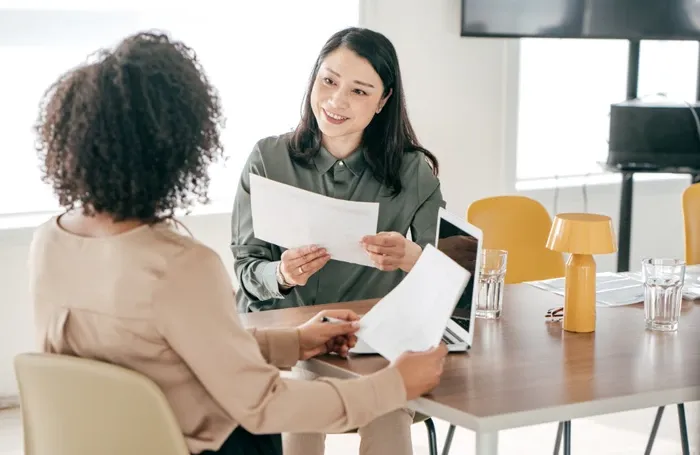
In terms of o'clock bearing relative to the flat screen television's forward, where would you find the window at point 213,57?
The window is roughly at 2 o'clock from the flat screen television.

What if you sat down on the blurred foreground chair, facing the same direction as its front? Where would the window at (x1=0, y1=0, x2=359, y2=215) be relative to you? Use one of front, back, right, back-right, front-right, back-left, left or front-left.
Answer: front-left

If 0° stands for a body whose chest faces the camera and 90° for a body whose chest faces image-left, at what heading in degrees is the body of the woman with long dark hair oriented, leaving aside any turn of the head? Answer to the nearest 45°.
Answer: approximately 0°

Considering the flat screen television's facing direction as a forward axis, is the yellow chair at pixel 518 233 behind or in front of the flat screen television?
in front

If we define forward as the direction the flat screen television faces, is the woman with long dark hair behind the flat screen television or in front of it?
in front

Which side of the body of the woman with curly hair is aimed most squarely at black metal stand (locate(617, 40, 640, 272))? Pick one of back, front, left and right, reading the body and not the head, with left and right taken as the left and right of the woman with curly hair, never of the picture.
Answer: front

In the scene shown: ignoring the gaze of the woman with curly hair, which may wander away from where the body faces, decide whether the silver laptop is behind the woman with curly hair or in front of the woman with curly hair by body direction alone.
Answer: in front

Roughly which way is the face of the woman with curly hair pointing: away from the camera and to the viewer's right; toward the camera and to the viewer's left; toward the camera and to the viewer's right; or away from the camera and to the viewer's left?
away from the camera and to the viewer's right

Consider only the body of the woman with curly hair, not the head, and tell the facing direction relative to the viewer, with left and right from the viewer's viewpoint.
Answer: facing away from the viewer and to the right of the viewer

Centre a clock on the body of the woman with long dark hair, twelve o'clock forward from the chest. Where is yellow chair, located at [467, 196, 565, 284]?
The yellow chair is roughly at 8 o'clock from the woman with long dark hair.

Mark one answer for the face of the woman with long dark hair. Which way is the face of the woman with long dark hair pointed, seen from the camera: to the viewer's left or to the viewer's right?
to the viewer's left

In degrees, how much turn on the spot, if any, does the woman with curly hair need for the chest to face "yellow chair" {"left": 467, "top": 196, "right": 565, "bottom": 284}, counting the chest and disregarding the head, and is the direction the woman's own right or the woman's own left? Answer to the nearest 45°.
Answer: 0° — they already face it

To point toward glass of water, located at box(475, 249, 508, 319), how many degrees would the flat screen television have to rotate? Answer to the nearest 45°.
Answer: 0° — it already faces it
